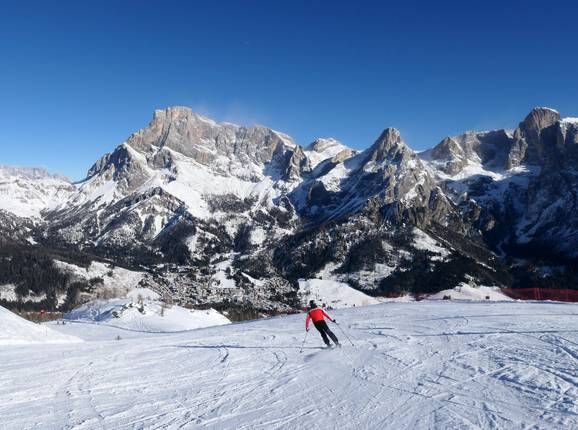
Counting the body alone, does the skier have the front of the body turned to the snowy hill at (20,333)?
no

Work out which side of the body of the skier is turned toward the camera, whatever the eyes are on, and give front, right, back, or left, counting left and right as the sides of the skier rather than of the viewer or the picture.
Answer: back
